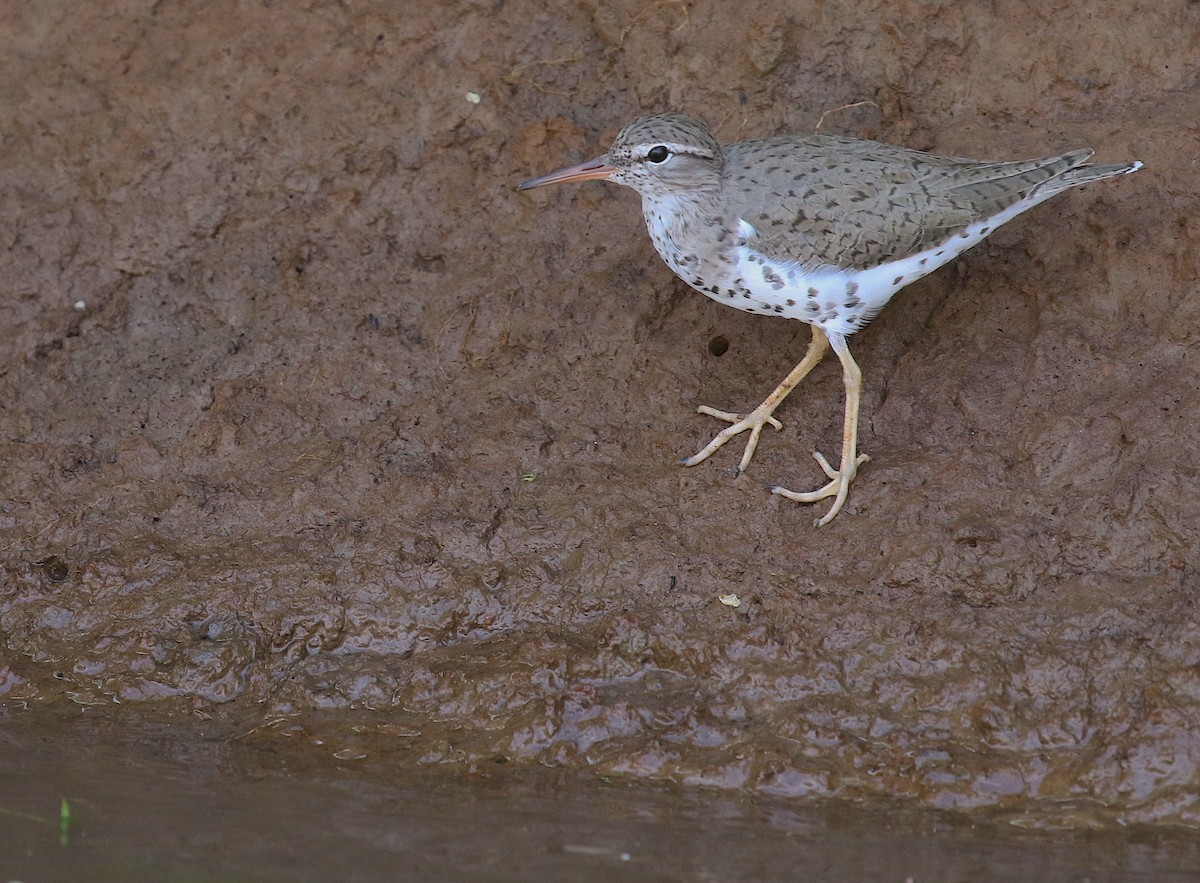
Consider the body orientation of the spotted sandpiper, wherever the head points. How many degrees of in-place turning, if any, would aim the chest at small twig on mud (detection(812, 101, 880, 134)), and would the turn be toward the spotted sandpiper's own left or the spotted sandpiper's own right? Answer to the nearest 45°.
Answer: approximately 90° to the spotted sandpiper's own right

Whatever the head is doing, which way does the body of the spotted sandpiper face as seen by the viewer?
to the viewer's left

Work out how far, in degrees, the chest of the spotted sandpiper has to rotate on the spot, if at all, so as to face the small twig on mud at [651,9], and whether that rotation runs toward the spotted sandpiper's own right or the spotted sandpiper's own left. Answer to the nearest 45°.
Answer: approximately 45° to the spotted sandpiper's own right

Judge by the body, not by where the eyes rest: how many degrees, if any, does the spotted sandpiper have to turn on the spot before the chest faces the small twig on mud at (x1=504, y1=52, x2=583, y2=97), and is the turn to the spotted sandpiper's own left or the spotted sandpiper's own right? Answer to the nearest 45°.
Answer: approximately 45° to the spotted sandpiper's own right

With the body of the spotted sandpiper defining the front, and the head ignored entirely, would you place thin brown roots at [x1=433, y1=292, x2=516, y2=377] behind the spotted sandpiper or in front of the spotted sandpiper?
in front
